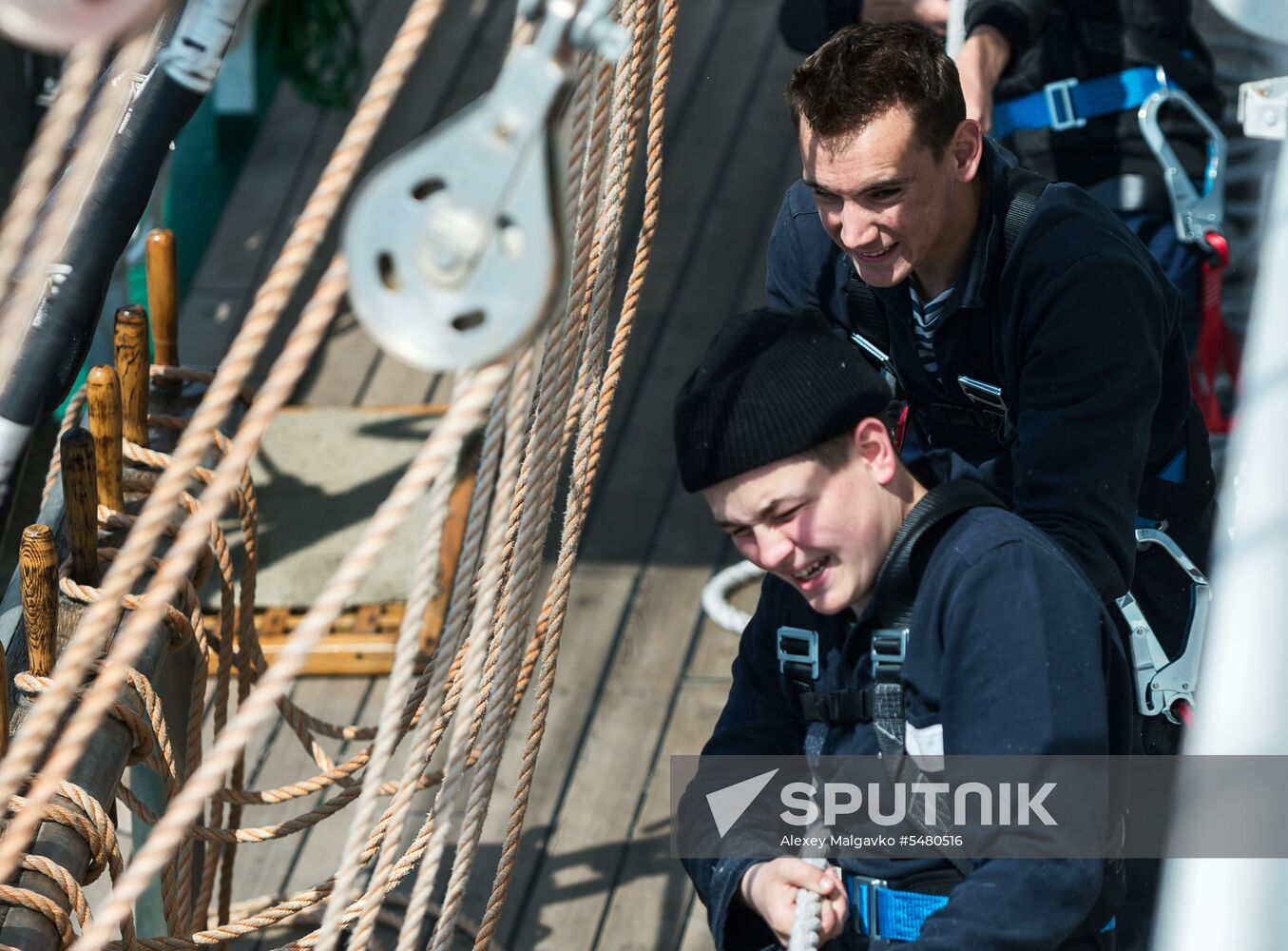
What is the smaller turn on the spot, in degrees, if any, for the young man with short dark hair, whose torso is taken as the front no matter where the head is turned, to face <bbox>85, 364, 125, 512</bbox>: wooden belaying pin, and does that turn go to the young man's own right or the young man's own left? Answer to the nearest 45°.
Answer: approximately 45° to the young man's own right

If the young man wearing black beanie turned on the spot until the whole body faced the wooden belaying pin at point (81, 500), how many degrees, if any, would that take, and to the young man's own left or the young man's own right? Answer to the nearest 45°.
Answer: approximately 45° to the young man's own right

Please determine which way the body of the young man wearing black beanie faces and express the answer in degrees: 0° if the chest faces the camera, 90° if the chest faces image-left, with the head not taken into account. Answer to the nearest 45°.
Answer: approximately 45°
